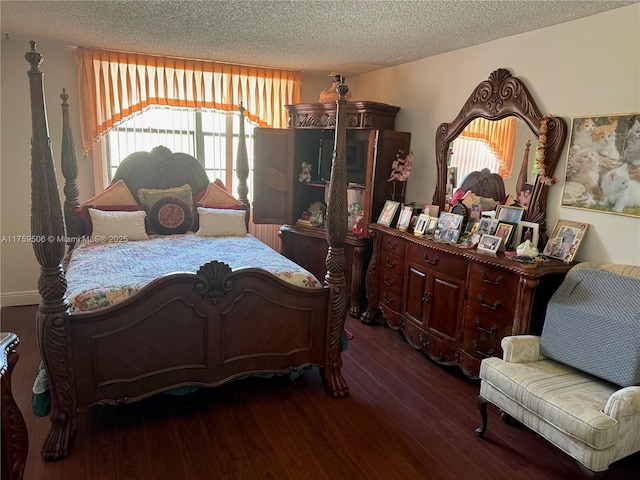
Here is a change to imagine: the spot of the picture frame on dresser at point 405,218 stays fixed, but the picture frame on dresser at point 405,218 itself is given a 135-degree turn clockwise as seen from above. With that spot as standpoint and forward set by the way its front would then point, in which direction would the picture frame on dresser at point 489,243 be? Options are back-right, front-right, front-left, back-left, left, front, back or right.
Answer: back-right

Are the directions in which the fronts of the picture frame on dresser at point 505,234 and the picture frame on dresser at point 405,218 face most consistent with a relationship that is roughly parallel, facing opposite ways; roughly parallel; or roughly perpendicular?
roughly parallel

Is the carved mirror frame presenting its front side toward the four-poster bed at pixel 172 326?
yes

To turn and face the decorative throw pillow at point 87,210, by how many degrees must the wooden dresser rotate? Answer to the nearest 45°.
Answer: approximately 45° to its right

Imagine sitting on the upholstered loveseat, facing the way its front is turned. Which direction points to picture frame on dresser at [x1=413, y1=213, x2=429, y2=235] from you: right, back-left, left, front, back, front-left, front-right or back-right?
right

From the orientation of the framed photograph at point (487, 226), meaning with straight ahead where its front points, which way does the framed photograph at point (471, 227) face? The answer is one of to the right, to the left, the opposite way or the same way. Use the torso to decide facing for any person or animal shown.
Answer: the same way

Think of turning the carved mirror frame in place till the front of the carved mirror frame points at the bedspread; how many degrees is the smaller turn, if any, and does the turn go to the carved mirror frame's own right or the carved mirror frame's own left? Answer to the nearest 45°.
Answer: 0° — it already faces it

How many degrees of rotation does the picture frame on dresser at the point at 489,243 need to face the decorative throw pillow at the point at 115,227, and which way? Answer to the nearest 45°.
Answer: approximately 45° to its right

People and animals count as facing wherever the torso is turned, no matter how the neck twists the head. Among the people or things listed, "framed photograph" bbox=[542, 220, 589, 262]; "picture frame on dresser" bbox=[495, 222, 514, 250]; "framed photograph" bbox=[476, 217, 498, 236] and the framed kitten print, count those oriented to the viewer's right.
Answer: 0

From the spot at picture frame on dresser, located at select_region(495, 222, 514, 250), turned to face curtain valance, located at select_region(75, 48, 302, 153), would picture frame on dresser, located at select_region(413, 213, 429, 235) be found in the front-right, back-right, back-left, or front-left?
front-right

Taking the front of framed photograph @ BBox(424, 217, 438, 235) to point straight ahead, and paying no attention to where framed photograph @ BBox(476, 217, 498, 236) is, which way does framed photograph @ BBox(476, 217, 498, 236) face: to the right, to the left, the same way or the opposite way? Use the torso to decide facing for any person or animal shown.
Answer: the same way

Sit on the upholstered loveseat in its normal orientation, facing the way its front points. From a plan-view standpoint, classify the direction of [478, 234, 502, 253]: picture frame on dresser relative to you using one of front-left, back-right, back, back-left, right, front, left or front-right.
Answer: right

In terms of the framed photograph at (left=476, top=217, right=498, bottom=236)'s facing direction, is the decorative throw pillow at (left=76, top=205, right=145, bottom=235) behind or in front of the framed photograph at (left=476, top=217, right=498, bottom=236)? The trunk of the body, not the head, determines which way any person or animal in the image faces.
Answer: in front

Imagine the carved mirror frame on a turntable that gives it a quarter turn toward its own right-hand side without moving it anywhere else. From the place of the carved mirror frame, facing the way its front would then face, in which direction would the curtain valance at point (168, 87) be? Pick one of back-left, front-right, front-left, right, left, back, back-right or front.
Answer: front-left

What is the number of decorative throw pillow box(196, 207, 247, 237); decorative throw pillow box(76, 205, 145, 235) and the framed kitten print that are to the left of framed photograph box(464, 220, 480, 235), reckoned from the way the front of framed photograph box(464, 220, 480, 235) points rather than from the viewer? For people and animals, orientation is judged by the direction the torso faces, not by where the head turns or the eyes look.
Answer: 1

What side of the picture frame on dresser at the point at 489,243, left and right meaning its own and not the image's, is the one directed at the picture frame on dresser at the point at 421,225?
right

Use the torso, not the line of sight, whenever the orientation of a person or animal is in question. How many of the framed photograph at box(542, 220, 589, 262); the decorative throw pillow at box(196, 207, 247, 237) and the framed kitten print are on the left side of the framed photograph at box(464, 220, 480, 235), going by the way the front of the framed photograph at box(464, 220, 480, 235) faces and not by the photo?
2

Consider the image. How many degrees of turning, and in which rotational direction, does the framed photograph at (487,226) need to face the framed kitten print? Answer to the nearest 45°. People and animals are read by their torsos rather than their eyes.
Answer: approximately 90° to its left
